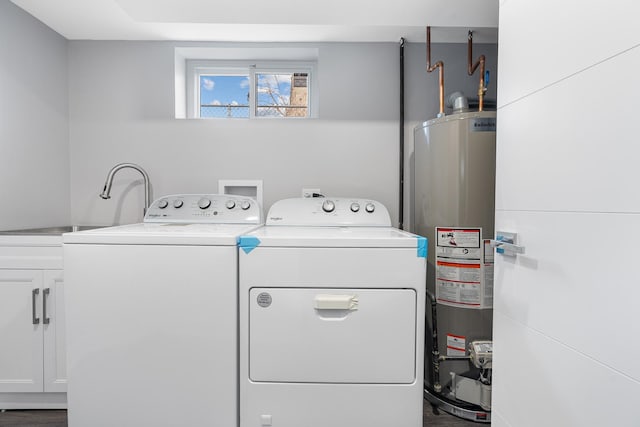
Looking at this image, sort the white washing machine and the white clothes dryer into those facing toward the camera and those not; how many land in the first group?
2

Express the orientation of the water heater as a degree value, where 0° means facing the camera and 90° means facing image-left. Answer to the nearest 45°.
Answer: approximately 0°

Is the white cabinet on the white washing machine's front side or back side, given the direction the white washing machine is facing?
on the back side

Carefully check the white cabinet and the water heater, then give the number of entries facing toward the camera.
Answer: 2

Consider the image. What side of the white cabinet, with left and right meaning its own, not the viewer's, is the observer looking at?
front

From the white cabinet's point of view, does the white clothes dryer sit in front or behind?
in front

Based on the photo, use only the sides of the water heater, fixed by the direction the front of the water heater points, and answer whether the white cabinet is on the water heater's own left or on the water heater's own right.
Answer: on the water heater's own right

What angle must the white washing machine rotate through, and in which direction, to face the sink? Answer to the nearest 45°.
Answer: approximately 135° to its right

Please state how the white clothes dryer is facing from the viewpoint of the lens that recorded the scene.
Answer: facing the viewer

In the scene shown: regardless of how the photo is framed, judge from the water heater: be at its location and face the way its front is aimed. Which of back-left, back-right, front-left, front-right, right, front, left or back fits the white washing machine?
front-right

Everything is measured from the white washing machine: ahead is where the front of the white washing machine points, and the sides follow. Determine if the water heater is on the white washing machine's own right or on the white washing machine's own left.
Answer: on the white washing machine's own left

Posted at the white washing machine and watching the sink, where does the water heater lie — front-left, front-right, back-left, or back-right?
back-right
